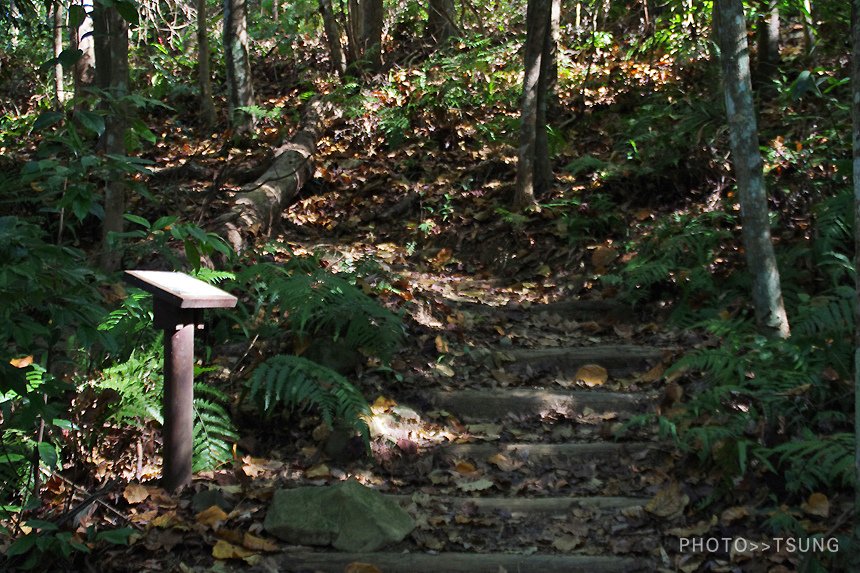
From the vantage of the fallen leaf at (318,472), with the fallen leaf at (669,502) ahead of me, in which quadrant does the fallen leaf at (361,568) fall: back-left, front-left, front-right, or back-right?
front-right

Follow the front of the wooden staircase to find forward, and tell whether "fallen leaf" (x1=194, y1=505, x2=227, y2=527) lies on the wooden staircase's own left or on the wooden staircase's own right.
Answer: on the wooden staircase's own right

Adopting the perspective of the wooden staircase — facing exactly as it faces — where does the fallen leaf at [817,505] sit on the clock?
The fallen leaf is roughly at 10 o'clock from the wooden staircase.

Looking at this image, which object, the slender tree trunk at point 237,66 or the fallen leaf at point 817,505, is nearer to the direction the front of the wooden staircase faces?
the fallen leaf

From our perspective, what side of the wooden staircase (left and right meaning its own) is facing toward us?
front

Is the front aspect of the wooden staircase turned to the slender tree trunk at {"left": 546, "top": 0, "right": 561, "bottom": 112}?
no

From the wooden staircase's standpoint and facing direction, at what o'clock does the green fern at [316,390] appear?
The green fern is roughly at 3 o'clock from the wooden staircase.

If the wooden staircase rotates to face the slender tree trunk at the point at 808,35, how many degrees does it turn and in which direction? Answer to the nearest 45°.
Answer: approximately 135° to its left

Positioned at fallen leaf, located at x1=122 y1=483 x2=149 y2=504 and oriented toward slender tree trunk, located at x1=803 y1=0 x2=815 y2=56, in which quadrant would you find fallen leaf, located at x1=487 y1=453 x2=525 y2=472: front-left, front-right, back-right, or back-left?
front-right

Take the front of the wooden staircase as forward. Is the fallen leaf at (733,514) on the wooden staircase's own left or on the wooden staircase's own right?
on the wooden staircase's own left

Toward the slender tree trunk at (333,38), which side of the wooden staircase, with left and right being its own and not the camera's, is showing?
back

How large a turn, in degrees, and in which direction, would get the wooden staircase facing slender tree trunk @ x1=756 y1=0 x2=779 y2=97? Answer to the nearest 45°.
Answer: approximately 135° to its left

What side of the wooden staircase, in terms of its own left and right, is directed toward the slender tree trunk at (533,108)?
back

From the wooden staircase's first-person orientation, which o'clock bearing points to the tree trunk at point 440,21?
The tree trunk is roughly at 6 o'clock from the wooden staircase.

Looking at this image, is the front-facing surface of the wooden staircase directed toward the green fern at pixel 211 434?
no

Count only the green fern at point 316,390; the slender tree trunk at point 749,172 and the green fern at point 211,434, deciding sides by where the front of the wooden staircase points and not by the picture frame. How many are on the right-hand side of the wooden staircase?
2

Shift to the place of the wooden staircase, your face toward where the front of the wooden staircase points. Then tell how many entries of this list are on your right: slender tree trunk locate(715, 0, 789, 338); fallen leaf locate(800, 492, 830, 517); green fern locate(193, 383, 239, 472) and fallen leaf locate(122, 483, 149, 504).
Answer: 2
